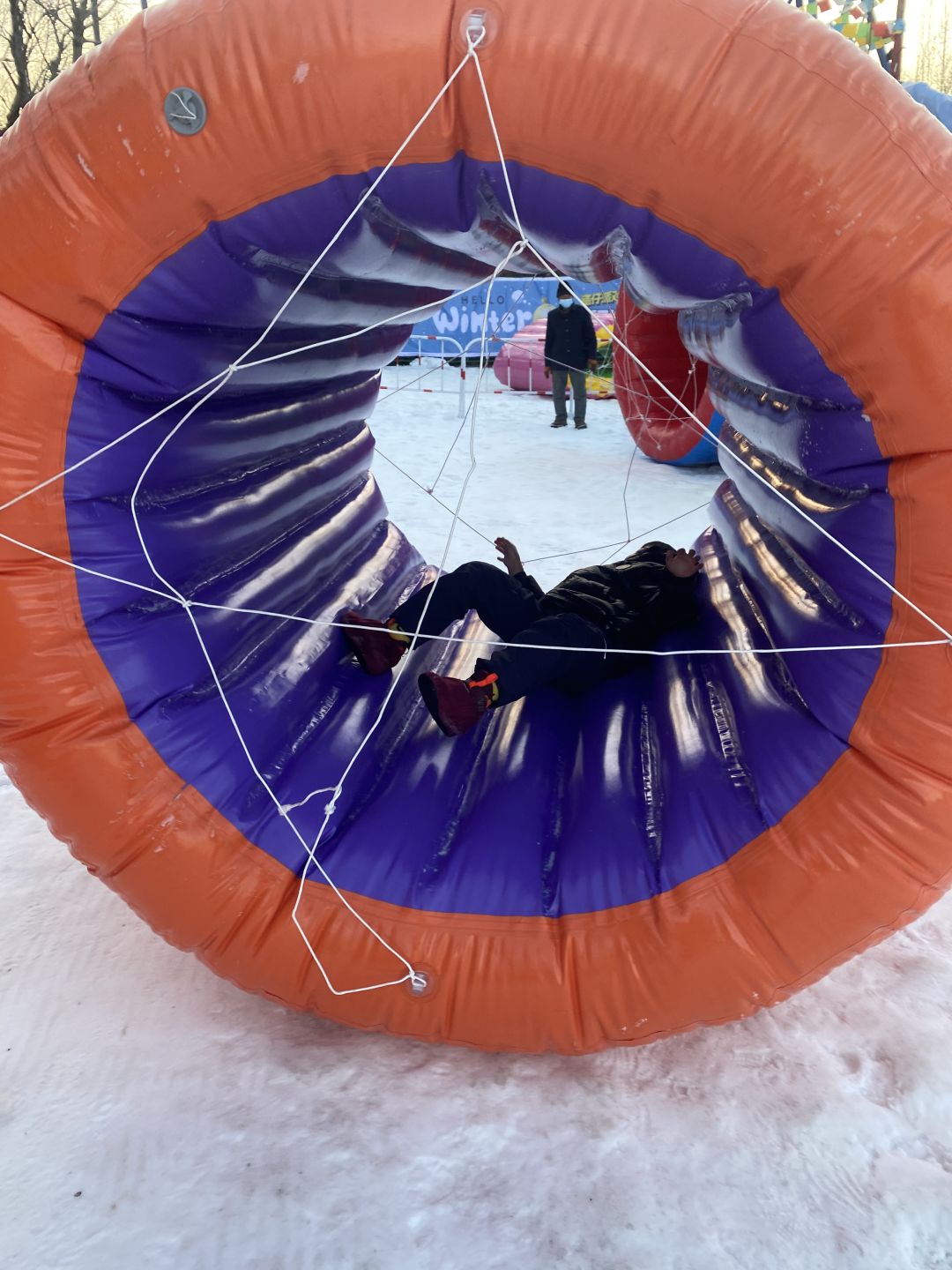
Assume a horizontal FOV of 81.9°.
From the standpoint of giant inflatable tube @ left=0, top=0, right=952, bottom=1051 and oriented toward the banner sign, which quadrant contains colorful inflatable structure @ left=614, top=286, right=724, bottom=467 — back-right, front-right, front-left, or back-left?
front-right

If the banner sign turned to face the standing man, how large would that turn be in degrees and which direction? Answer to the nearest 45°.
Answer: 0° — it already faces them

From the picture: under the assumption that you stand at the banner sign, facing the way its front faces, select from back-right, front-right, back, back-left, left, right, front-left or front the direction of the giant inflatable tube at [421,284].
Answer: front

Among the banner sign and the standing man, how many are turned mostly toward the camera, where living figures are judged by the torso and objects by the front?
2

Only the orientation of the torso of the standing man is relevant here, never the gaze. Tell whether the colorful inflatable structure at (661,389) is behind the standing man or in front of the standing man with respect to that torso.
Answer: in front

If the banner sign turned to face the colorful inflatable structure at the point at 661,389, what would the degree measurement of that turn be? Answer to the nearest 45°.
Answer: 0° — it already faces it

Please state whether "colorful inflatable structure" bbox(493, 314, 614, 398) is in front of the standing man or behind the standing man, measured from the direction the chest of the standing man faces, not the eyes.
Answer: behind

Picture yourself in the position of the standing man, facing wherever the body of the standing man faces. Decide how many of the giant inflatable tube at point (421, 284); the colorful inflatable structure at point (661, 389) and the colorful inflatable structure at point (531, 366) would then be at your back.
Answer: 1

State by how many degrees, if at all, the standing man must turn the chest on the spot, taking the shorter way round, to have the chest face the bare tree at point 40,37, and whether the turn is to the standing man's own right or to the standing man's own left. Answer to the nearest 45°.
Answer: approximately 135° to the standing man's own right

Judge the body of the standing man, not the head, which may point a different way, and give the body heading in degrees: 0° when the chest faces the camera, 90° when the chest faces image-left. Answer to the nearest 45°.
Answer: approximately 0°

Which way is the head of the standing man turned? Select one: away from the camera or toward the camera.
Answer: toward the camera

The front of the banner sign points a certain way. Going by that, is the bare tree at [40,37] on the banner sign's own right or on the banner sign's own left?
on the banner sign's own right

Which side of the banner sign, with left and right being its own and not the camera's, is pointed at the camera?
front

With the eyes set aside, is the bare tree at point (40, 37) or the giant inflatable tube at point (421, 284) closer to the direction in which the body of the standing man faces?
the giant inflatable tube
